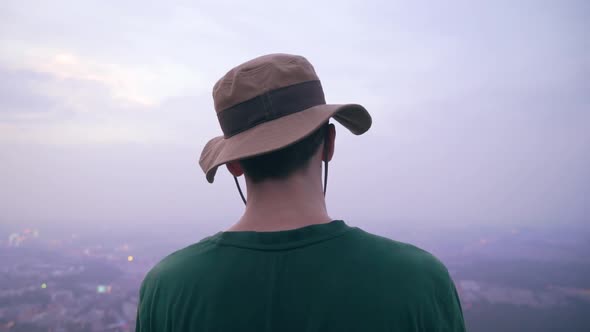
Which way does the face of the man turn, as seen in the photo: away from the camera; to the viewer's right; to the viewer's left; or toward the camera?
away from the camera

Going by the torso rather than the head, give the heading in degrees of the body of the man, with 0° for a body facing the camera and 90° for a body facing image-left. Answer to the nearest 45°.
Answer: approximately 180°
